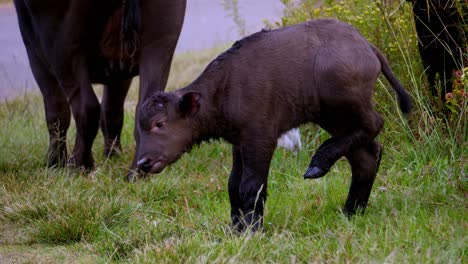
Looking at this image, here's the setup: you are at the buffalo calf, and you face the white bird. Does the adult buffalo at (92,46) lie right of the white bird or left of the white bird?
left

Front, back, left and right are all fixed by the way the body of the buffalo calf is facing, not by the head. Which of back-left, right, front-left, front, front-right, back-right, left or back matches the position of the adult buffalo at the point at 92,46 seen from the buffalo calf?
front-right

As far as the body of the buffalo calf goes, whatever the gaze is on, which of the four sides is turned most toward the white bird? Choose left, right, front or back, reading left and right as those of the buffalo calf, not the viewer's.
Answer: right

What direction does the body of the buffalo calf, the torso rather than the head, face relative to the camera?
to the viewer's left

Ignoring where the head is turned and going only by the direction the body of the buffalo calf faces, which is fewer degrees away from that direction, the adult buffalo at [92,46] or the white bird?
the adult buffalo
